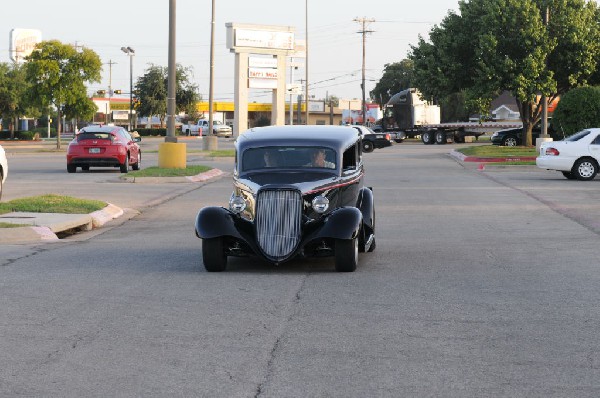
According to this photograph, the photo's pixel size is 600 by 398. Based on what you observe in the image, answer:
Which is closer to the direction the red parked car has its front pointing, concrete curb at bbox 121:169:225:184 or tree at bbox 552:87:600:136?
the tree

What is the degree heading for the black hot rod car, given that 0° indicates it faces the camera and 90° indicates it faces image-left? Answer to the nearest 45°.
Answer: approximately 0°

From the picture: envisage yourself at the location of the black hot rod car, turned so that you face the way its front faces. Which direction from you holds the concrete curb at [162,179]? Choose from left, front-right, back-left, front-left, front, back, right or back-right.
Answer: back

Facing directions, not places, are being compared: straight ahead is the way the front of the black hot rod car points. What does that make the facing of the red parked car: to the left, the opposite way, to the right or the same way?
the opposite way

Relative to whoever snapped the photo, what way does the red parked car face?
facing away from the viewer

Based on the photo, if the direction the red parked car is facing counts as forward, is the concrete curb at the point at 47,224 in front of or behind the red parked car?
behind

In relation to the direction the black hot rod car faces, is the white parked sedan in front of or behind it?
behind

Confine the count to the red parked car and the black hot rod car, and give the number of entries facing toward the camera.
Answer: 1

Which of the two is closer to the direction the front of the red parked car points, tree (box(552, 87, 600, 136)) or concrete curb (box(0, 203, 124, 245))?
the tree

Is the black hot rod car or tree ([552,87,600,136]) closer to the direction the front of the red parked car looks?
the tree
